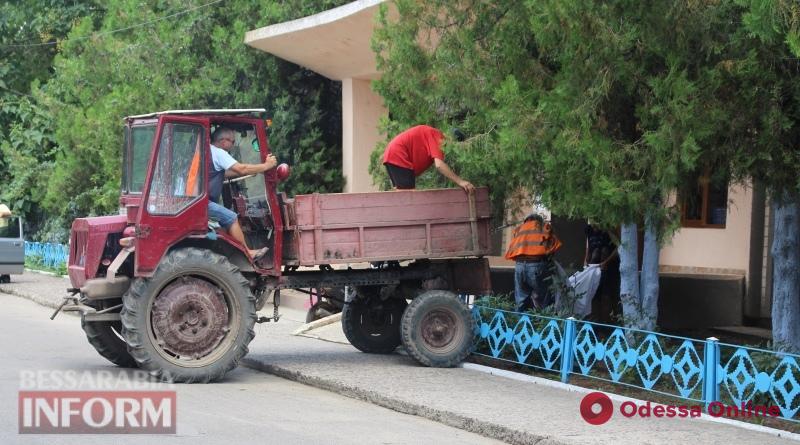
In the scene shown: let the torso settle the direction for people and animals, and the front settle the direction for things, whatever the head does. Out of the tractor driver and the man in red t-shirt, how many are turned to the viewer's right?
2

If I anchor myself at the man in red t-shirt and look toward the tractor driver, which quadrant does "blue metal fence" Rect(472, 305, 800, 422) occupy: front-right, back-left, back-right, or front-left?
back-left

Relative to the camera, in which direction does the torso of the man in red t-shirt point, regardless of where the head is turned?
to the viewer's right

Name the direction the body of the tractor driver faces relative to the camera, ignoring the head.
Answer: to the viewer's right

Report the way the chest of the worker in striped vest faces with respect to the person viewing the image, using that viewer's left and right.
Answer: facing away from the viewer
